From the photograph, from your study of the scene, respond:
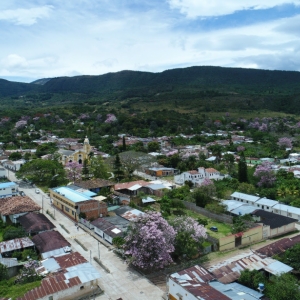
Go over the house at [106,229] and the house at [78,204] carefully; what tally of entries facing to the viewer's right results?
0

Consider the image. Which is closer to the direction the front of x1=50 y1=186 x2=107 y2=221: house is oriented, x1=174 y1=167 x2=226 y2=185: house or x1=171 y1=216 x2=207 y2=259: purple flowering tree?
the purple flowering tree

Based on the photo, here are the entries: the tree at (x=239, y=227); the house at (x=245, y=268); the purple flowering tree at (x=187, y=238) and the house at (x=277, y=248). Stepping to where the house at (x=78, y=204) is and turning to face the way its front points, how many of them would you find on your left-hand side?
4

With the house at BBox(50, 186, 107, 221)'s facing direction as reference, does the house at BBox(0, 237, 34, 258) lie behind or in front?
in front

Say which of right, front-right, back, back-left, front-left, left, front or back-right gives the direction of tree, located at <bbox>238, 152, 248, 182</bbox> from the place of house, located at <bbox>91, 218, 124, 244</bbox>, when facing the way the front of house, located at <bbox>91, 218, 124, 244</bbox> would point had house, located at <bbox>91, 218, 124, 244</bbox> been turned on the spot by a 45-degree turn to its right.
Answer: back-right

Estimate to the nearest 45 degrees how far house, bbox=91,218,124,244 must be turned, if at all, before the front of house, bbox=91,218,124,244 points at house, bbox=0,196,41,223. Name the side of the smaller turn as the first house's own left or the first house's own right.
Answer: approximately 90° to the first house's own right

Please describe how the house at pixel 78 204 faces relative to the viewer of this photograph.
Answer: facing the viewer and to the left of the viewer

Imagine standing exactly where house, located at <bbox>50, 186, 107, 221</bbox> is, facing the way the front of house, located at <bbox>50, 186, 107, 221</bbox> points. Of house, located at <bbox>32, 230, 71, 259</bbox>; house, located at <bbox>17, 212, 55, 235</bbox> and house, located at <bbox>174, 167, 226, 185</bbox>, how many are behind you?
1

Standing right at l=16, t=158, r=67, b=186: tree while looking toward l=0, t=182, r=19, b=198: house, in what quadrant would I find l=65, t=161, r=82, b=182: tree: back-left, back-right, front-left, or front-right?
back-left
